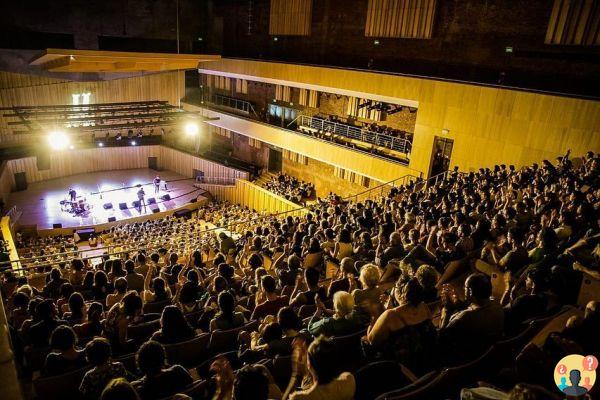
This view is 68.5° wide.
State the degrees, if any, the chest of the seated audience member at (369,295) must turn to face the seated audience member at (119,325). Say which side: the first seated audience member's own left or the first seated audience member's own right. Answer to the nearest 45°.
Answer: approximately 45° to the first seated audience member's own left

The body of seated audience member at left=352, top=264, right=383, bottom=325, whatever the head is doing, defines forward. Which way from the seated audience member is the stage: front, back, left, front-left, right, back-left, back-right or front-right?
front

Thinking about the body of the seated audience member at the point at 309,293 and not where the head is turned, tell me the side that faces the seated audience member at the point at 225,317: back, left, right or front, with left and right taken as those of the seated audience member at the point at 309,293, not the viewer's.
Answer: left

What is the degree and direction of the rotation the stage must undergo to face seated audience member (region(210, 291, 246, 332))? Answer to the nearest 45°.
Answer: approximately 45° to its right

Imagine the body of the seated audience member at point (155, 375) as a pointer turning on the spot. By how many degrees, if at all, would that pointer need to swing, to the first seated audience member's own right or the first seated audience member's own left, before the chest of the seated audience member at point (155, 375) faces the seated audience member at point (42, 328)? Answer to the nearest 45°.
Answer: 0° — they already face them

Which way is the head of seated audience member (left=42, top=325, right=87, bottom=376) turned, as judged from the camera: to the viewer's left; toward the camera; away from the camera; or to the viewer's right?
away from the camera

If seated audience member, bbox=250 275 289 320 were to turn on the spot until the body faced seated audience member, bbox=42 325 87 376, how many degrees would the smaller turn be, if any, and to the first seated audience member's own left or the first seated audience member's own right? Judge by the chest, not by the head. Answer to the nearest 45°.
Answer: approximately 90° to the first seated audience member's own left

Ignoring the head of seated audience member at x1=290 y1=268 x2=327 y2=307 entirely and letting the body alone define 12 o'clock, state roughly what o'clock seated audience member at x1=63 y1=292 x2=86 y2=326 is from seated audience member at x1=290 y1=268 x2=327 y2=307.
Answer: seated audience member at x1=63 y1=292 x2=86 y2=326 is roughly at 10 o'clock from seated audience member at x1=290 y1=268 x2=327 y2=307.

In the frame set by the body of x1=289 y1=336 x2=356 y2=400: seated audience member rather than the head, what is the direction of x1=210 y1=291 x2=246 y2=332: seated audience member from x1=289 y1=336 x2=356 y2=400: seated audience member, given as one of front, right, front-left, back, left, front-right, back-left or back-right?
front

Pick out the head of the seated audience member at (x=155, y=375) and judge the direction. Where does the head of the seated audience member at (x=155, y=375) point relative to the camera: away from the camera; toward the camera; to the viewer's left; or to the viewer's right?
away from the camera

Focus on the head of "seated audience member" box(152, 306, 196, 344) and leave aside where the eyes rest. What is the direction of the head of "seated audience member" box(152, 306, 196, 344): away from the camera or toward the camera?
away from the camera

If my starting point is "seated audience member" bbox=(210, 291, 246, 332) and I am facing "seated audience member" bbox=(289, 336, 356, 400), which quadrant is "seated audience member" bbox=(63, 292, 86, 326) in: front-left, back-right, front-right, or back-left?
back-right

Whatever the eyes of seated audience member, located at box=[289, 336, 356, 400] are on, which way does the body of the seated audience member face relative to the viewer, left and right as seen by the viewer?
facing away from the viewer and to the left of the viewer

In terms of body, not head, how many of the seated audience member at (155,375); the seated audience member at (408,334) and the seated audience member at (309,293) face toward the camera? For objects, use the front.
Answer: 0

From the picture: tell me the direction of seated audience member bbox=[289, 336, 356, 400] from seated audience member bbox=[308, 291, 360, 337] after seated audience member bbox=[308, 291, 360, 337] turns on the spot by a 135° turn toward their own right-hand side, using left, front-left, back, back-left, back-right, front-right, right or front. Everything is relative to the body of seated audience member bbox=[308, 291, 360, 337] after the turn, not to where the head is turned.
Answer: right

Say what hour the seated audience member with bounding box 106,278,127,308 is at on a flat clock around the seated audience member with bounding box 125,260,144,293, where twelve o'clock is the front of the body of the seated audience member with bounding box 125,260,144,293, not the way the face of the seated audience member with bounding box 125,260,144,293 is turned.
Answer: the seated audience member with bounding box 106,278,127,308 is roughly at 8 o'clock from the seated audience member with bounding box 125,260,144,293.

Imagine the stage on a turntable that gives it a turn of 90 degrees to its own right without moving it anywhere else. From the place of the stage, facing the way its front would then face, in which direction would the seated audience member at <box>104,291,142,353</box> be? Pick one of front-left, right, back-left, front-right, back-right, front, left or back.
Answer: front-left

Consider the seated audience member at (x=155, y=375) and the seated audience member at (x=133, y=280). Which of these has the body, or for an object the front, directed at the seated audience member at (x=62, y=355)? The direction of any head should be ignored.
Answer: the seated audience member at (x=155, y=375)

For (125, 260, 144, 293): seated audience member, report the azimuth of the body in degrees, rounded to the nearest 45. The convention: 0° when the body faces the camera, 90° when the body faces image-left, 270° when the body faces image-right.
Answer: approximately 135°
